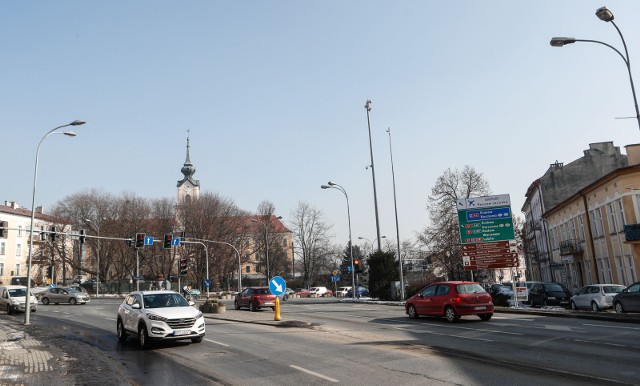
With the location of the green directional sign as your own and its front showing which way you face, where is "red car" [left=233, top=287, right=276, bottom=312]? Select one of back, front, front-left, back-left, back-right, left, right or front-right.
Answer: right

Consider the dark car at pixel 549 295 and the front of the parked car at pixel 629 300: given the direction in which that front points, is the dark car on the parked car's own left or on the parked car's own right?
on the parked car's own right

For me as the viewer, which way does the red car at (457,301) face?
facing away from the viewer and to the left of the viewer

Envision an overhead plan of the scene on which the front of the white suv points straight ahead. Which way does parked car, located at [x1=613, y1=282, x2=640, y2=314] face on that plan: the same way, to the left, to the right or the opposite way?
the opposite way

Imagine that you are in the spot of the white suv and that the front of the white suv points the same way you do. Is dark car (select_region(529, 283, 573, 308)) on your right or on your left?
on your left

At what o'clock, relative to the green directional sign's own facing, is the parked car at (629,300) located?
The parked car is roughly at 10 o'clock from the green directional sign.

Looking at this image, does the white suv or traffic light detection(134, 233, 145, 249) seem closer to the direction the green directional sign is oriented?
the white suv

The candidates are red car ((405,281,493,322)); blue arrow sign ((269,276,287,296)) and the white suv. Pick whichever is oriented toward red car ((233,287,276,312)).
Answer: red car ((405,281,493,322))

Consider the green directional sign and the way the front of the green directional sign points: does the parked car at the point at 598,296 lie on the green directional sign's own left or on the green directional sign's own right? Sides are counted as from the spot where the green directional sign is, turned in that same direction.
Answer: on the green directional sign's own left

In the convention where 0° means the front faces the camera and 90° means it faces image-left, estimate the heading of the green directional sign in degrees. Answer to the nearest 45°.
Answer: approximately 0°
